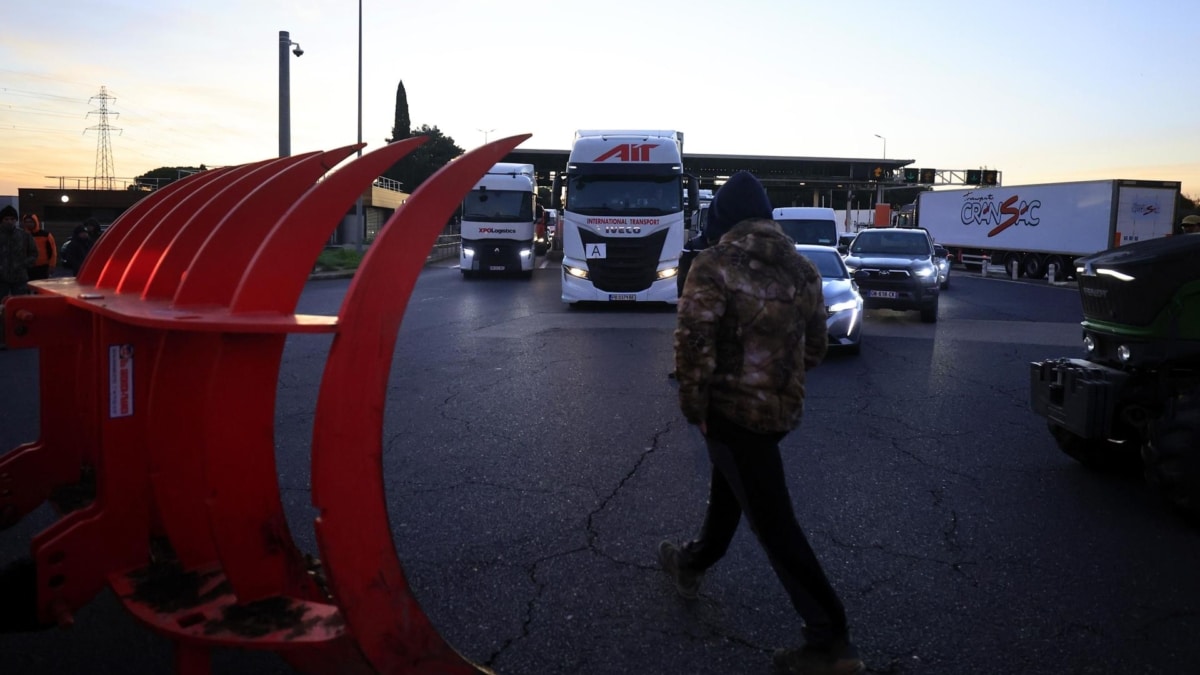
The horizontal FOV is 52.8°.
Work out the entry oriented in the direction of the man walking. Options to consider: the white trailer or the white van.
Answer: the white van

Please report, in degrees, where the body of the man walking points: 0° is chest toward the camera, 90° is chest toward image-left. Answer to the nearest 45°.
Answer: approximately 135°

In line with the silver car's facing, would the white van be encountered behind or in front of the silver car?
behind

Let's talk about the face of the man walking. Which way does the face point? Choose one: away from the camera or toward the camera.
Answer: away from the camera

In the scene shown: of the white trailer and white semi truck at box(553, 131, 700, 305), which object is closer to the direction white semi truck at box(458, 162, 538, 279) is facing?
the white semi truck

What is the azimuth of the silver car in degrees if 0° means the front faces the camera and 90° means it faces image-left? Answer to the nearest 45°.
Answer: approximately 0°

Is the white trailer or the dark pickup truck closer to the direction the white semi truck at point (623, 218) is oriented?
the dark pickup truck

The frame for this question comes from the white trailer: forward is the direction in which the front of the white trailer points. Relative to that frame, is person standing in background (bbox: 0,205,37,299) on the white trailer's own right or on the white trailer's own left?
on the white trailer's own left

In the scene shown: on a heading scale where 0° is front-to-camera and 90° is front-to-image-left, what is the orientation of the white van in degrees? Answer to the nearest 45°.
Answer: approximately 0°
